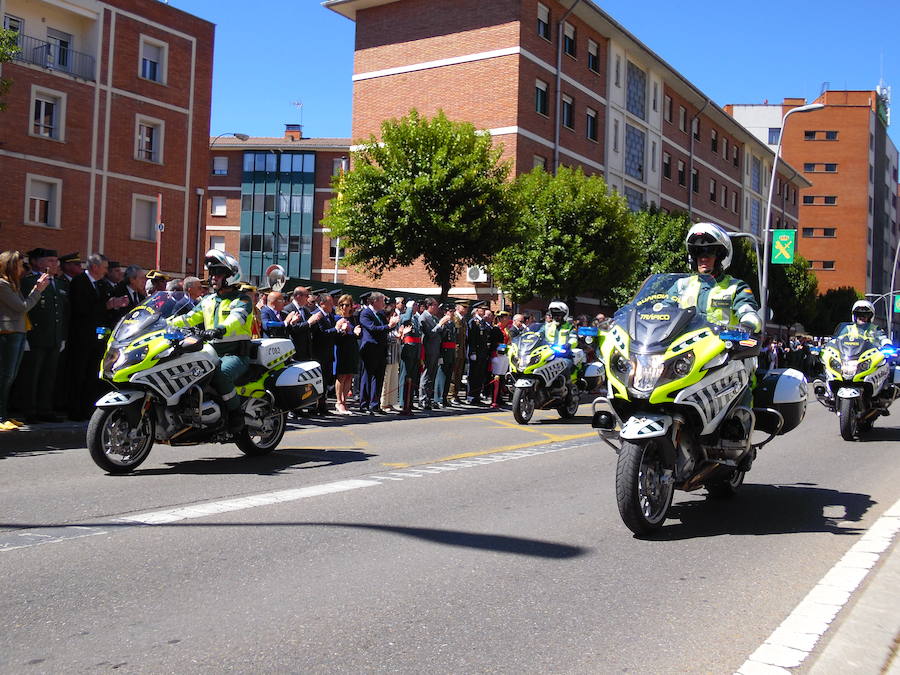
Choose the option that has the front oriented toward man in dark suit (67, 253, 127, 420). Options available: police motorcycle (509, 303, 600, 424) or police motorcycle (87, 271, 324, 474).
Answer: police motorcycle (509, 303, 600, 424)

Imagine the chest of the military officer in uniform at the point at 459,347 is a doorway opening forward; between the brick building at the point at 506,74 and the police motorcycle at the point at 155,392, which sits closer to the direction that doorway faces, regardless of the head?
the police motorcycle

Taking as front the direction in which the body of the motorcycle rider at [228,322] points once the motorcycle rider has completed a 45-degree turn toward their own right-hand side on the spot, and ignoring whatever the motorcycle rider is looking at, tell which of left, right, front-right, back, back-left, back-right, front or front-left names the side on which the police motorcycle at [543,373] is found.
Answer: back-right

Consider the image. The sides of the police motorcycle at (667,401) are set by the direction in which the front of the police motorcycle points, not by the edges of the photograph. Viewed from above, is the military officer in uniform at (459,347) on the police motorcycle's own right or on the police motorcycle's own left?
on the police motorcycle's own right

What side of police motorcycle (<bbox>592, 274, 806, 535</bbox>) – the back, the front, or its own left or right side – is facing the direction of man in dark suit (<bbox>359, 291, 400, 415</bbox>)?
right

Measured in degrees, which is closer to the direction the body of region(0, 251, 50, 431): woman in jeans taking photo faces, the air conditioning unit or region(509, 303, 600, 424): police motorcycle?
the police motorcycle

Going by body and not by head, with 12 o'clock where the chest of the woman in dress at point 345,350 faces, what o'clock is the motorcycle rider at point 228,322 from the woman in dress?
The motorcycle rider is roughly at 2 o'clock from the woman in dress.

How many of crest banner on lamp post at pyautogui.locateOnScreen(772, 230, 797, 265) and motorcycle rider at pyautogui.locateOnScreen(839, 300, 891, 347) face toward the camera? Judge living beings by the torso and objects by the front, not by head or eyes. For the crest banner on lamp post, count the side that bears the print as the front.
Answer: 2

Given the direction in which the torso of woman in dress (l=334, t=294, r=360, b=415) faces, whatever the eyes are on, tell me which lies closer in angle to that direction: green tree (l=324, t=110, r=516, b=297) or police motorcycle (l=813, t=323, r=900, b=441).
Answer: the police motorcycle

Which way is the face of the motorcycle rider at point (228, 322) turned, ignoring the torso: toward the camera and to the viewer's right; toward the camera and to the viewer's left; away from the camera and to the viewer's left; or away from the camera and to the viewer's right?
toward the camera and to the viewer's left

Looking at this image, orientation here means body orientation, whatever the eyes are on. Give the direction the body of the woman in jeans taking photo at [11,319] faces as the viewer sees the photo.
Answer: to the viewer's right

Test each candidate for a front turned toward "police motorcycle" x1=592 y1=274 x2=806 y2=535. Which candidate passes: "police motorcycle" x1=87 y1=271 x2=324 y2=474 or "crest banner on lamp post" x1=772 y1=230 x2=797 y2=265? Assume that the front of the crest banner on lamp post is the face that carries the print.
the crest banner on lamp post

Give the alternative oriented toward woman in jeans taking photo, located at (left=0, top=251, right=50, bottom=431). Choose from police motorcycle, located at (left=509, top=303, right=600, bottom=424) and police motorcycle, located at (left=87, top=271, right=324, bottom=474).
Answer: police motorcycle, located at (left=509, top=303, right=600, bottom=424)

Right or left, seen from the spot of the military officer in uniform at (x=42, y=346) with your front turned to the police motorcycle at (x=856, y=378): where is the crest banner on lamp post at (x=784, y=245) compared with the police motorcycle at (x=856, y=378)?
left
